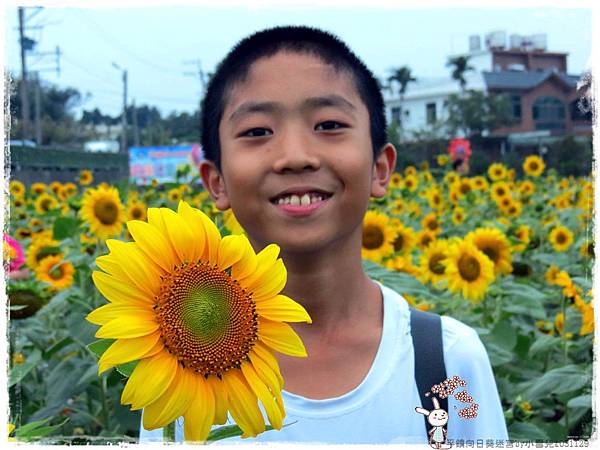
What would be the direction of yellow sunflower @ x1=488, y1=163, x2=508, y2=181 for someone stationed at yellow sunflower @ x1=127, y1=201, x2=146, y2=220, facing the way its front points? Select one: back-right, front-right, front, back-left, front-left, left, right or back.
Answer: back-left

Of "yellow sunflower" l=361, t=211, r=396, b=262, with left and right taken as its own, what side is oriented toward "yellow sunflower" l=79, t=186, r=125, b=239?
right

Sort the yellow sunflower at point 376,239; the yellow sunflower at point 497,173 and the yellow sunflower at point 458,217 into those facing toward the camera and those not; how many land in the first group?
3

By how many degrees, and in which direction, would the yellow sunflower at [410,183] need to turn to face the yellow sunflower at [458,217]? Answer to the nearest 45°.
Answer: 0° — it already faces it

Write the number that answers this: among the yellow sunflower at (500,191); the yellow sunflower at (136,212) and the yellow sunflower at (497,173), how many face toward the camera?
3

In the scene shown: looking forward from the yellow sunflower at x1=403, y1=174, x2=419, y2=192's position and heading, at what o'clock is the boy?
The boy is roughly at 12 o'clock from the yellow sunflower.

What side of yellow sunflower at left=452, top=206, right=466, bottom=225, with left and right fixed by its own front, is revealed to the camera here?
front

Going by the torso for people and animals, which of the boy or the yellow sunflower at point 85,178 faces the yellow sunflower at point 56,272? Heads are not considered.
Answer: the yellow sunflower at point 85,178

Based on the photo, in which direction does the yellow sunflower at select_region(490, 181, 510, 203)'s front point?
toward the camera

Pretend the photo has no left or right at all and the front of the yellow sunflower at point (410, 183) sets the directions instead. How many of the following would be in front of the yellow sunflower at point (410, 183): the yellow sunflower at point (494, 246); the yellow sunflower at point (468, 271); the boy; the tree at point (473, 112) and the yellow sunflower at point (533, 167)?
3

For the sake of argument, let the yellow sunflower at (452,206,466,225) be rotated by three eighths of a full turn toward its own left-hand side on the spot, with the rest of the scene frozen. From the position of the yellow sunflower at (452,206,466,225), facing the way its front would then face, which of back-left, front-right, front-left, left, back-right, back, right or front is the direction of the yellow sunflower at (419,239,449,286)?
back-right

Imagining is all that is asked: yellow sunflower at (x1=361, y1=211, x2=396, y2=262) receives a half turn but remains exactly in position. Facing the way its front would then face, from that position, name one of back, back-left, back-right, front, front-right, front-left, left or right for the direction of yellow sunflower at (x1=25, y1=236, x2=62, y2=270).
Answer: left

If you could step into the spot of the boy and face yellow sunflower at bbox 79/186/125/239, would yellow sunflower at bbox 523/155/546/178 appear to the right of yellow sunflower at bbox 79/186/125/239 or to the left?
right
